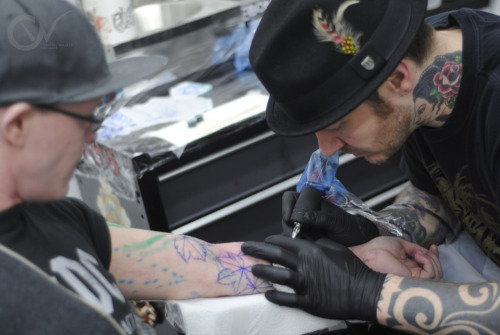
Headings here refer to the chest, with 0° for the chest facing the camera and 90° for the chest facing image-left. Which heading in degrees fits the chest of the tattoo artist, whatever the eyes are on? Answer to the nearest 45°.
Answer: approximately 90°

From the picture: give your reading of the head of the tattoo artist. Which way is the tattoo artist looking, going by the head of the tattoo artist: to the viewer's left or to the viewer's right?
to the viewer's left
